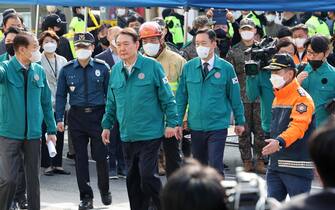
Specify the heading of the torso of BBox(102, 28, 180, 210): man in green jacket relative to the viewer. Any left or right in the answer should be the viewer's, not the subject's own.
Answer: facing the viewer and to the left of the viewer

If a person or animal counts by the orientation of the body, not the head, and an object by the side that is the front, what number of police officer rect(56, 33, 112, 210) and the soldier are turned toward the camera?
2

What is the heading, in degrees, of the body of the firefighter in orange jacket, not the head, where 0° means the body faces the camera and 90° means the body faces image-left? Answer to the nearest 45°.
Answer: approximately 45°

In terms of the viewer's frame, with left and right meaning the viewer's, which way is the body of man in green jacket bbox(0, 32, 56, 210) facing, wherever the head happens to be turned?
facing the viewer and to the right of the viewer

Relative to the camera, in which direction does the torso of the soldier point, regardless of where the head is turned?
toward the camera

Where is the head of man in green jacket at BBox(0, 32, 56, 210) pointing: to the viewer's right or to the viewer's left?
to the viewer's right

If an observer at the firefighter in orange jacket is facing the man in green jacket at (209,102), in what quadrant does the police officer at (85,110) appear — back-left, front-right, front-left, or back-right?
front-left

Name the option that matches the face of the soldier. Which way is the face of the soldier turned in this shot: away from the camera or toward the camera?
toward the camera
